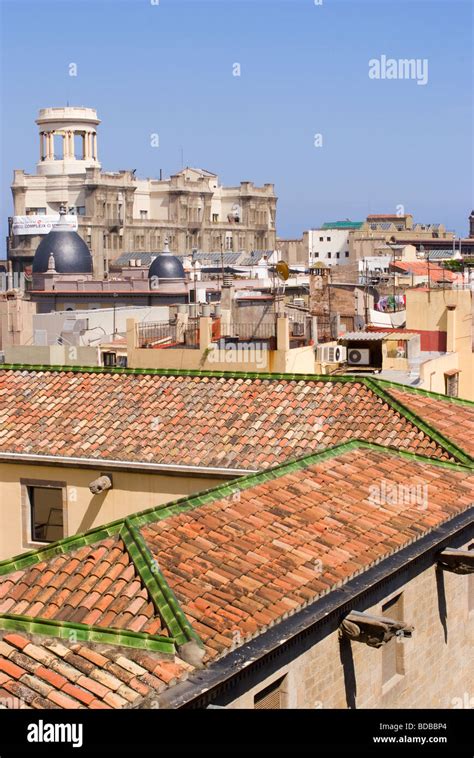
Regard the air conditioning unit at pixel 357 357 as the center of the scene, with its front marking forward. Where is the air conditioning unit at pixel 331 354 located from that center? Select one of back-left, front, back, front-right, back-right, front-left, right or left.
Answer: right

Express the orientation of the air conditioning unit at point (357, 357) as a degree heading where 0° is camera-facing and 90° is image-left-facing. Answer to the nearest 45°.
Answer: approximately 0°
